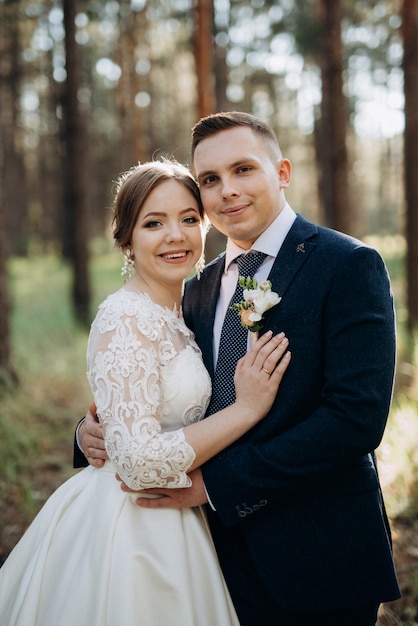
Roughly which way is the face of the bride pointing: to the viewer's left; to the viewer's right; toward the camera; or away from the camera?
toward the camera

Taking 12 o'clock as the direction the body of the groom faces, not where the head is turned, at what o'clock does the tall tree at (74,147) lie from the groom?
The tall tree is roughly at 4 o'clock from the groom.

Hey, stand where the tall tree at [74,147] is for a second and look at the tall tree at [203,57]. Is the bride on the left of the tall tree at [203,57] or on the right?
right

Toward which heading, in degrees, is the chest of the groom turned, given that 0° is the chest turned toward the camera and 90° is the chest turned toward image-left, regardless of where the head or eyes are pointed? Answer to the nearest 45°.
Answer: approximately 45°

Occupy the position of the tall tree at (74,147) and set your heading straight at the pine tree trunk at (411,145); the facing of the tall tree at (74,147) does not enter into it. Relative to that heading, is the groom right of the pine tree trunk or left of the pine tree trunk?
right

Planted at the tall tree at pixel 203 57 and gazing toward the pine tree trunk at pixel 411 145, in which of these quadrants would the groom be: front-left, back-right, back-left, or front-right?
front-right

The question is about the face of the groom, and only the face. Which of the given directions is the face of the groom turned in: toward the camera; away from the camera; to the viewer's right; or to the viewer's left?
toward the camera

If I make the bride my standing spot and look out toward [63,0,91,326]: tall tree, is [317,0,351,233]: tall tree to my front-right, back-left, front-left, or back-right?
front-right

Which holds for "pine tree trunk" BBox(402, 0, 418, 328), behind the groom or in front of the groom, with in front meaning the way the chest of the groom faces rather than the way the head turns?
behind

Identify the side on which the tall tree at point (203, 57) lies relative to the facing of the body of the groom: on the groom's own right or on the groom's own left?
on the groom's own right

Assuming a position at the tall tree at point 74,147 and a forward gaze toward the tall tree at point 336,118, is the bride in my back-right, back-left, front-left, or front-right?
front-right
